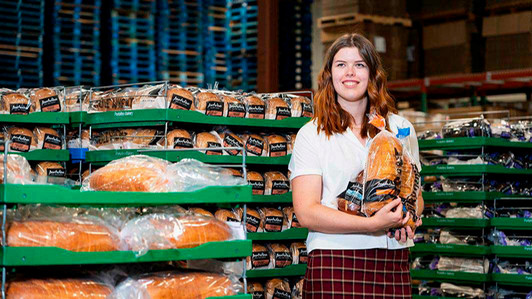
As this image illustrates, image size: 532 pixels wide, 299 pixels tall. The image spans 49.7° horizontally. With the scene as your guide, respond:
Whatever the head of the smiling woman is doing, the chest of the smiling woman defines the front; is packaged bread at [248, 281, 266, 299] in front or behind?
behind

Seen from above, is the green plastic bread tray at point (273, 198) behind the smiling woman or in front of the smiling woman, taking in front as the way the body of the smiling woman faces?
behind

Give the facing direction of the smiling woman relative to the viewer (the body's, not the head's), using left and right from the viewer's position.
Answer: facing the viewer and to the right of the viewer

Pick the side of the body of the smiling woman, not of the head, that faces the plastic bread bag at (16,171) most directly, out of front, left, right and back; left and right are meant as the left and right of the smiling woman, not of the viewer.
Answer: right

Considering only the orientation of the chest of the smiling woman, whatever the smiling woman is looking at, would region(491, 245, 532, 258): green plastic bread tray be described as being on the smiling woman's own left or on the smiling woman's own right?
on the smiling woman's own left
